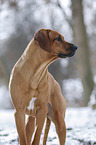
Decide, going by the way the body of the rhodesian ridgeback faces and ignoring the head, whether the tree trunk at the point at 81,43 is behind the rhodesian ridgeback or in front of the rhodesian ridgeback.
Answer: behind
